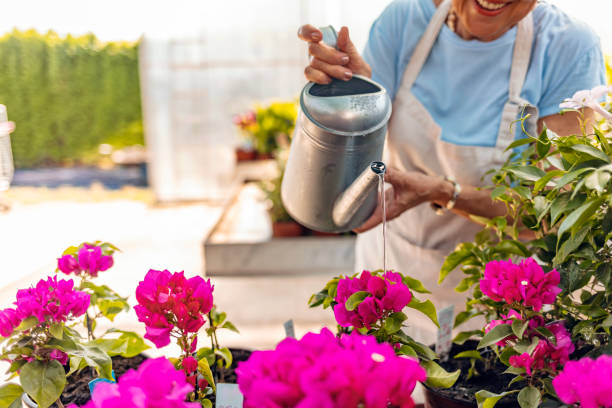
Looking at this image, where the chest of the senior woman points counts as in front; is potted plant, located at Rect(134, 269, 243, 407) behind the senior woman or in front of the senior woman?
in front

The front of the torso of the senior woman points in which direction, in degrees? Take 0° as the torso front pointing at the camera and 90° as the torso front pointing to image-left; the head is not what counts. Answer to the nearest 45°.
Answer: approximately 0°

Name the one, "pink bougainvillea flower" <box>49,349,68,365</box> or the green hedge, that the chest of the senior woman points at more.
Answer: the pink bougainvillea flower

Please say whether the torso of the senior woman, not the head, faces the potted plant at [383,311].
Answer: yes

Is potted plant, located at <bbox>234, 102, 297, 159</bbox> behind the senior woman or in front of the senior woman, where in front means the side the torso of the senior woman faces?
behind

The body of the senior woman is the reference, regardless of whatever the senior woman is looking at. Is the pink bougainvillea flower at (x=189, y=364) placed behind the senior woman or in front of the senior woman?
in front

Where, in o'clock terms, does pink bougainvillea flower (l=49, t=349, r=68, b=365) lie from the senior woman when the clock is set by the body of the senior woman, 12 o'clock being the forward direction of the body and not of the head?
The pink bougainvillea flower is roughly at 1 o'clock from the senior woman.

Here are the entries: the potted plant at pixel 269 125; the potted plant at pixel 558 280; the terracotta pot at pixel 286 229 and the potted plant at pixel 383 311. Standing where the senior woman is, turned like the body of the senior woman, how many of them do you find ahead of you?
2

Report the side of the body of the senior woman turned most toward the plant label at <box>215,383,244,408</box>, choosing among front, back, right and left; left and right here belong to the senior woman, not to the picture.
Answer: front

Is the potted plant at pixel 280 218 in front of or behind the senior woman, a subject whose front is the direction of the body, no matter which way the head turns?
behind

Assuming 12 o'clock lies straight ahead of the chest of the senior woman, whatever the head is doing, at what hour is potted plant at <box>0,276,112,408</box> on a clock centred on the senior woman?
The potted plant is roughly at 1 o'clock from the senior woman.
